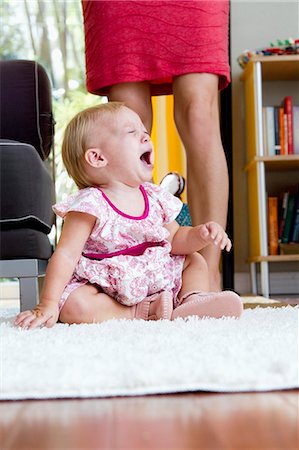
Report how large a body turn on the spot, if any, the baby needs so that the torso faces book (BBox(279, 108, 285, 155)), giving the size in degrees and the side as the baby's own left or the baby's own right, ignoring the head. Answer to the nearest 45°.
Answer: approximately 135° to the baby's own left

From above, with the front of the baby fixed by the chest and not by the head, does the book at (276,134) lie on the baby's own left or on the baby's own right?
on the baby's own left

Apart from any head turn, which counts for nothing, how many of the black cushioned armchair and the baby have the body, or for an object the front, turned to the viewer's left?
0

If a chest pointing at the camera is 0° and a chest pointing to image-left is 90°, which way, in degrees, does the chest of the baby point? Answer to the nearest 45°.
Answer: approximately 315°
